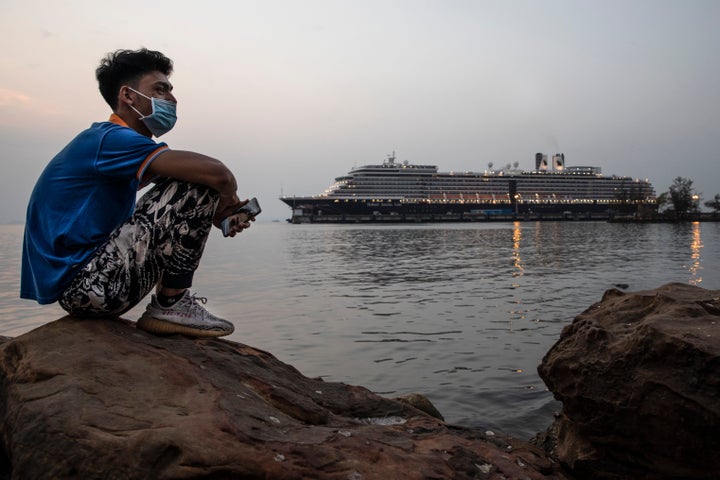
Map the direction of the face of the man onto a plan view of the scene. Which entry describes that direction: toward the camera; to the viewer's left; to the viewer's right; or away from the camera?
to the viewer's right

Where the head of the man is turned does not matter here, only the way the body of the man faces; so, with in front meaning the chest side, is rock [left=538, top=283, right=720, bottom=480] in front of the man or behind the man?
in front

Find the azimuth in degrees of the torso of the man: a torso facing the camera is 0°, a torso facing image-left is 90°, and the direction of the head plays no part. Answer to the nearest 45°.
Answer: approximately 270°
